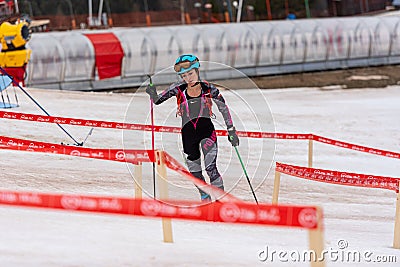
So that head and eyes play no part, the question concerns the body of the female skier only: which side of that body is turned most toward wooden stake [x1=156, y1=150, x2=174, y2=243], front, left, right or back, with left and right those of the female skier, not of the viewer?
front

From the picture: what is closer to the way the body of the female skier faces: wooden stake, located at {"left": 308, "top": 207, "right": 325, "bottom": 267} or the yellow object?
the wooden stake

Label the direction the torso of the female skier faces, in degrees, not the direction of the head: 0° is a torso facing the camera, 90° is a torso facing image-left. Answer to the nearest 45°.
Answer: approximately 0°

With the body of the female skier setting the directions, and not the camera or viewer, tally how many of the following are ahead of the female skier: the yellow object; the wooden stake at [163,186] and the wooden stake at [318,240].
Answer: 2

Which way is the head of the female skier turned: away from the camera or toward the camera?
toward the camera

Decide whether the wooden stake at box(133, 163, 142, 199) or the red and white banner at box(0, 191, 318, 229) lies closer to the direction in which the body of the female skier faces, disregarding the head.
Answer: the red and white banner

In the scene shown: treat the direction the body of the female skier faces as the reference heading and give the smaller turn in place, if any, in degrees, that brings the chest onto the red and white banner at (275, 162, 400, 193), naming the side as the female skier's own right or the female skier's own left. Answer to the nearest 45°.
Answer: approximately 90° to the female skier's own left

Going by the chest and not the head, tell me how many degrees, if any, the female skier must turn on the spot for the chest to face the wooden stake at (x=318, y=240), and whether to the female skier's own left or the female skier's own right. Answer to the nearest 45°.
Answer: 0° — they already face it

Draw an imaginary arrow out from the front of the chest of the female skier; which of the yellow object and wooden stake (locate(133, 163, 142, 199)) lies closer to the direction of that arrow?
the wooden stake

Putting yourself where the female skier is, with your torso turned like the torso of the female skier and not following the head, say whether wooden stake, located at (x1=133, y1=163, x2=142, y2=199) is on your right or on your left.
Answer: on your right

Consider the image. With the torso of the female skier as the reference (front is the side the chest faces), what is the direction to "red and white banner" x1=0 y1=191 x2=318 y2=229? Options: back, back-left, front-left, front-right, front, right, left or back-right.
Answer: front
